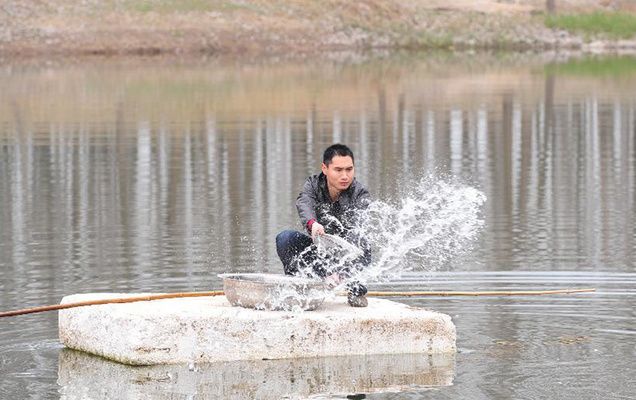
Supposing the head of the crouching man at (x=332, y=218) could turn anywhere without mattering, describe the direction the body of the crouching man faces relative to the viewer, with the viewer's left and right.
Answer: facing the viewer
